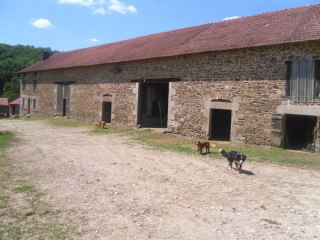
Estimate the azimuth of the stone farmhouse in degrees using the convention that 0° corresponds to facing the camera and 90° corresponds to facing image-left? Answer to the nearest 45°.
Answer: approximately 45°

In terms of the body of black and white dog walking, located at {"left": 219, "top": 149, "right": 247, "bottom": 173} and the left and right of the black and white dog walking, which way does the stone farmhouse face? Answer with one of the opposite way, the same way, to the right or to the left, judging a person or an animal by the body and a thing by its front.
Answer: to the right

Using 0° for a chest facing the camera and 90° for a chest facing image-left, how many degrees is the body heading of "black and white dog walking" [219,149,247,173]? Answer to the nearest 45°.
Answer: approximately 315°

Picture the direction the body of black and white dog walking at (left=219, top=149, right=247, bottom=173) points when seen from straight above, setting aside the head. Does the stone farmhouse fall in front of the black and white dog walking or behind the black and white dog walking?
behind

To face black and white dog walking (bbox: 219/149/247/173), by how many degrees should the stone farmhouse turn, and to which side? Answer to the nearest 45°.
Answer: approximately 45° to its left
